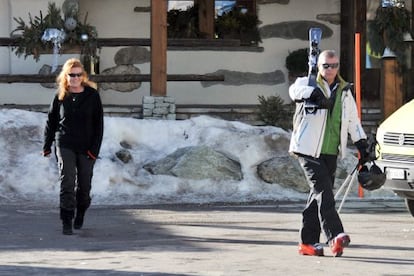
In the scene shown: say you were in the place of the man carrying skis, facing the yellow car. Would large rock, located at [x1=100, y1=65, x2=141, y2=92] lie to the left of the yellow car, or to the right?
left

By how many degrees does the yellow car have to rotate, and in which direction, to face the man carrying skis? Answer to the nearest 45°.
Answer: approximately 45° to its left

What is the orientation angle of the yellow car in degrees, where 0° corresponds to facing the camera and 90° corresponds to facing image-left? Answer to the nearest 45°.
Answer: approximately 45°

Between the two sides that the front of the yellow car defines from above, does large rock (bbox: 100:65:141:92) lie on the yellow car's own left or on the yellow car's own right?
on the yellow car's own right

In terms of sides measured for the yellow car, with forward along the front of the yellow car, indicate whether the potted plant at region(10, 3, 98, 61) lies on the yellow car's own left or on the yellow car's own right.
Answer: on the yellow car's own right

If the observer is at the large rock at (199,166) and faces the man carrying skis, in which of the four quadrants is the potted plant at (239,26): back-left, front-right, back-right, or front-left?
back-left

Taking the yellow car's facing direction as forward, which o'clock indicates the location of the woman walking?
The woman walking is roughly at 1 o'clock from the yellow car.

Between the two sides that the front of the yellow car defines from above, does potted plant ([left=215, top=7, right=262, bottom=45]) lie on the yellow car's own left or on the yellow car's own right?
on the yellow car's own right

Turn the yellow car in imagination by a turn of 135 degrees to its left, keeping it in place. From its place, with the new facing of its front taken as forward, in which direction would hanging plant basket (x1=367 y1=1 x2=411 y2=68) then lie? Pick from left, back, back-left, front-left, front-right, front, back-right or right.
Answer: left

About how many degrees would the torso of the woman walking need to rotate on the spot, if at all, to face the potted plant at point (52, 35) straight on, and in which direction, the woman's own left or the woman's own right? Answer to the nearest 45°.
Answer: approximately 180°

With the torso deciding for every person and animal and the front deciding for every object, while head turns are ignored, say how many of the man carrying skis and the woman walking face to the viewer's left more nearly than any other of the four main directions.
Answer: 0

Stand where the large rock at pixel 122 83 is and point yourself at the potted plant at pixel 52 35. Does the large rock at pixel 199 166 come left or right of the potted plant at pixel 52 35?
left

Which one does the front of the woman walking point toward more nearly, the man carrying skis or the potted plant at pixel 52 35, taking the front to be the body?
the man carrying skis

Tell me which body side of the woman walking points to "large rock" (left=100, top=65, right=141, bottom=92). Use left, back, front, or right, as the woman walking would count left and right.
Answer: back
